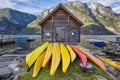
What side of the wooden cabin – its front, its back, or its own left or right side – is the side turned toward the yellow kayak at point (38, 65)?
front

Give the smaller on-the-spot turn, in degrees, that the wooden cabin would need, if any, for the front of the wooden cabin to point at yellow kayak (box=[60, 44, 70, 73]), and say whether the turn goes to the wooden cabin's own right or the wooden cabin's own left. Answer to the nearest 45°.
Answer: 0° — it already faces it

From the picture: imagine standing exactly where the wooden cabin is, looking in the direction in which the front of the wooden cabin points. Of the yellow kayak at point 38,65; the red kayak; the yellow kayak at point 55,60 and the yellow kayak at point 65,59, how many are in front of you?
4

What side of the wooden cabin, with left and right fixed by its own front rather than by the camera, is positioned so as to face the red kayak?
front

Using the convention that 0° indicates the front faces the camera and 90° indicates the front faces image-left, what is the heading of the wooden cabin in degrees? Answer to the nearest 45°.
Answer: approximately 0°
